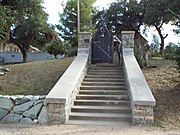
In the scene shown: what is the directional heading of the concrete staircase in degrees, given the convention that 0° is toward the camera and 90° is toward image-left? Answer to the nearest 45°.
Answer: approximately 0°

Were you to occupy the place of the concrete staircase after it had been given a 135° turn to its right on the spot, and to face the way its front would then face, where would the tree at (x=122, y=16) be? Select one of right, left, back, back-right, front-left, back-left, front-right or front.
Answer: front-right

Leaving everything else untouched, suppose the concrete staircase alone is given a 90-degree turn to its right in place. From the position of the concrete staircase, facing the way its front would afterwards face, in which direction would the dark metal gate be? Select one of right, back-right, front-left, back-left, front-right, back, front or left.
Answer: right

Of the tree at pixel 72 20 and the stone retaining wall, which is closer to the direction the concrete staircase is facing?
the stone retaining wall

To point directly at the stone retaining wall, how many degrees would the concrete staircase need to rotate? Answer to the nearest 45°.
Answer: approximately 90° to its right

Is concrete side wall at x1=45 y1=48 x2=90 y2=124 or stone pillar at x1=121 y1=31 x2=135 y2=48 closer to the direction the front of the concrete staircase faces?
the concrete side wall

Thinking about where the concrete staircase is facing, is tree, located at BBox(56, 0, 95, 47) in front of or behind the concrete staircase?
behind

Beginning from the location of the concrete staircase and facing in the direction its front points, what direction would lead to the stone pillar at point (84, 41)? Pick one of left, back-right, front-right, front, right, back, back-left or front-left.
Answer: back

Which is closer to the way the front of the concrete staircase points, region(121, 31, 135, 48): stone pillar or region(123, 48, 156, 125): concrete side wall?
the concrete side wall

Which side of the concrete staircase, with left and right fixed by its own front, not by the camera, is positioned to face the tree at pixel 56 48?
back

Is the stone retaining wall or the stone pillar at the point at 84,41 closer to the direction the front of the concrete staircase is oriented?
the stone retaining wall
